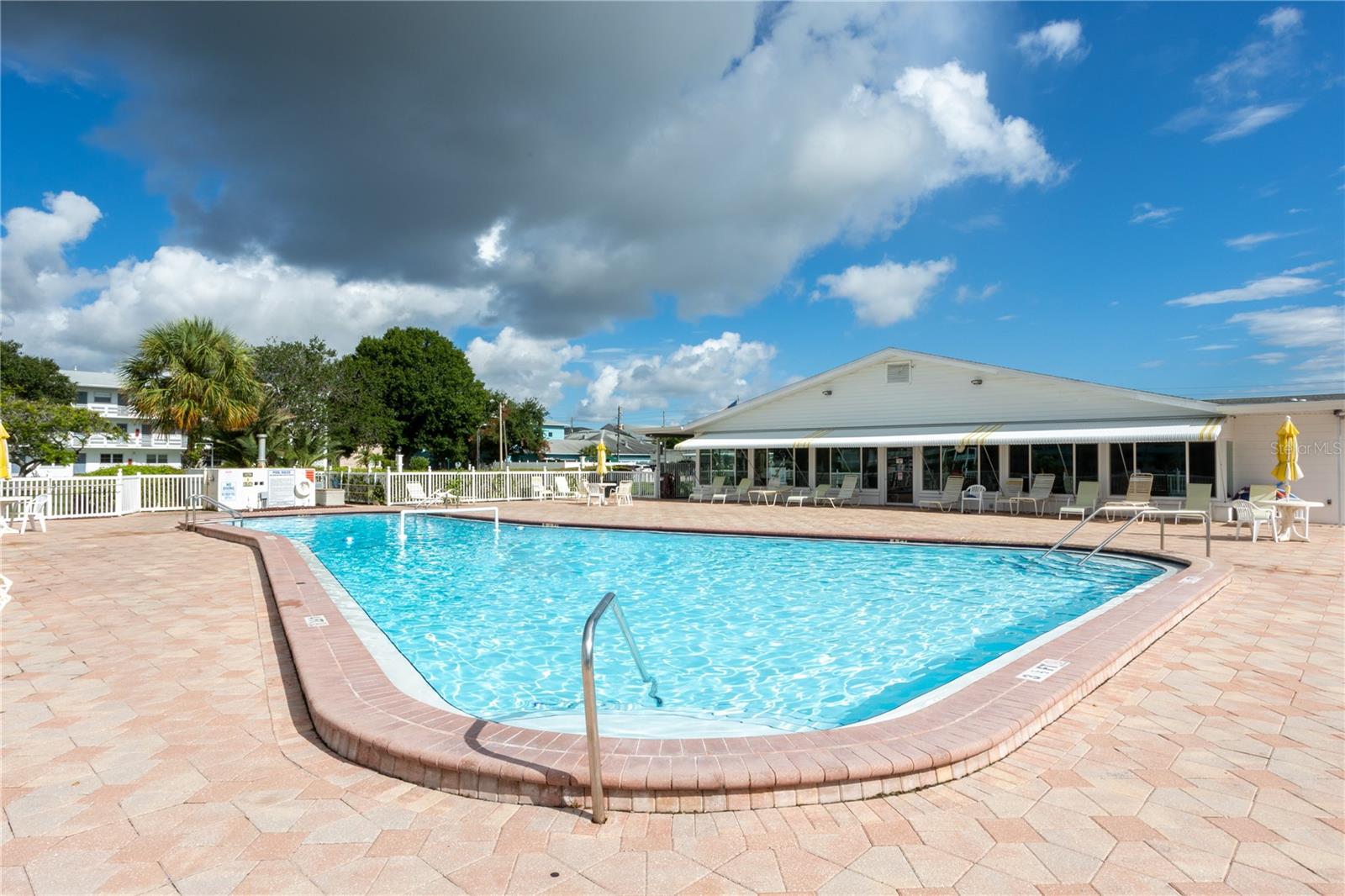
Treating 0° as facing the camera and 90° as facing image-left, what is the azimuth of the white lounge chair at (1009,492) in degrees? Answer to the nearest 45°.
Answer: approximately 45°

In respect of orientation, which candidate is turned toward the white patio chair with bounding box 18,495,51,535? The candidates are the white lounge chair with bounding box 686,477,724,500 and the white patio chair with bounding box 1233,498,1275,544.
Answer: the white lounge chair

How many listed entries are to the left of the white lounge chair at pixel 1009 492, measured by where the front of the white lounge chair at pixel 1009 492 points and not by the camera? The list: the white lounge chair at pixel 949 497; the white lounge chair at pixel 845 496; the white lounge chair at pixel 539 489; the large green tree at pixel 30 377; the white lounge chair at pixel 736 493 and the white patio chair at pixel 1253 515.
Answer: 1

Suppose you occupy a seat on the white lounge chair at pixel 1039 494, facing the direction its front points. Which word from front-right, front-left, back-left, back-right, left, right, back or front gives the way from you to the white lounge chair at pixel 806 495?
front-right

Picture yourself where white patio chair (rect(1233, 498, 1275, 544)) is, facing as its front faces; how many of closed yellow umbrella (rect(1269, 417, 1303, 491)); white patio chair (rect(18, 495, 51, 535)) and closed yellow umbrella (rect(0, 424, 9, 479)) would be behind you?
2

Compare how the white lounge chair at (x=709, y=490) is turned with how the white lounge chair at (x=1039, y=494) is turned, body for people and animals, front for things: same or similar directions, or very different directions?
same or similar directions

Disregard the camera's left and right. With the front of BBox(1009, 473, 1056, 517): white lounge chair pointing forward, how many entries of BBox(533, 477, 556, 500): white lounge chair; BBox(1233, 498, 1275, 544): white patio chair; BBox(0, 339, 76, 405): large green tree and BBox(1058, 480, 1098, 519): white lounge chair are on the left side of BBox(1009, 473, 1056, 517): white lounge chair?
2

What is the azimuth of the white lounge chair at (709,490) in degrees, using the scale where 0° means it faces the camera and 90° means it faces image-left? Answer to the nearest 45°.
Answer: approximately 45°

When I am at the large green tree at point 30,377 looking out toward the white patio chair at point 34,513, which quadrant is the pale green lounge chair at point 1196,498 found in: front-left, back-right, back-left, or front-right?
front-left

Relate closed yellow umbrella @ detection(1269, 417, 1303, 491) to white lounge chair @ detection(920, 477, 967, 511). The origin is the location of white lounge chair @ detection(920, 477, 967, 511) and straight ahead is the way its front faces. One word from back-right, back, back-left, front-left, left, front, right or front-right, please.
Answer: left

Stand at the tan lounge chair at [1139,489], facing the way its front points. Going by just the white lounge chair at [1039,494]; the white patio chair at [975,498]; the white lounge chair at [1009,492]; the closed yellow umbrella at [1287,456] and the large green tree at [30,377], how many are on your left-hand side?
1

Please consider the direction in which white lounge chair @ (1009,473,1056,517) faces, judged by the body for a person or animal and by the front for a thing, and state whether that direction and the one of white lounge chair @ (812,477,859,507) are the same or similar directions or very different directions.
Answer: same or similar directions

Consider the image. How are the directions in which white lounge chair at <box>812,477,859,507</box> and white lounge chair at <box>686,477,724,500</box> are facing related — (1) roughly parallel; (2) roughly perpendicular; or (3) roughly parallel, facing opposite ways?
roughly parallel

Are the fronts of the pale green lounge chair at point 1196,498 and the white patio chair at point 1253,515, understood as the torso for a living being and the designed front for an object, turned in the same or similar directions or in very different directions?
very different directions

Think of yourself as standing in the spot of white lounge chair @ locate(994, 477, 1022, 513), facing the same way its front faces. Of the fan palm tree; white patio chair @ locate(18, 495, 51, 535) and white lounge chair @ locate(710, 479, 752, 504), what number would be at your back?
0

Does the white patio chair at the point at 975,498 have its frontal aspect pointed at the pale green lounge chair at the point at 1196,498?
no
